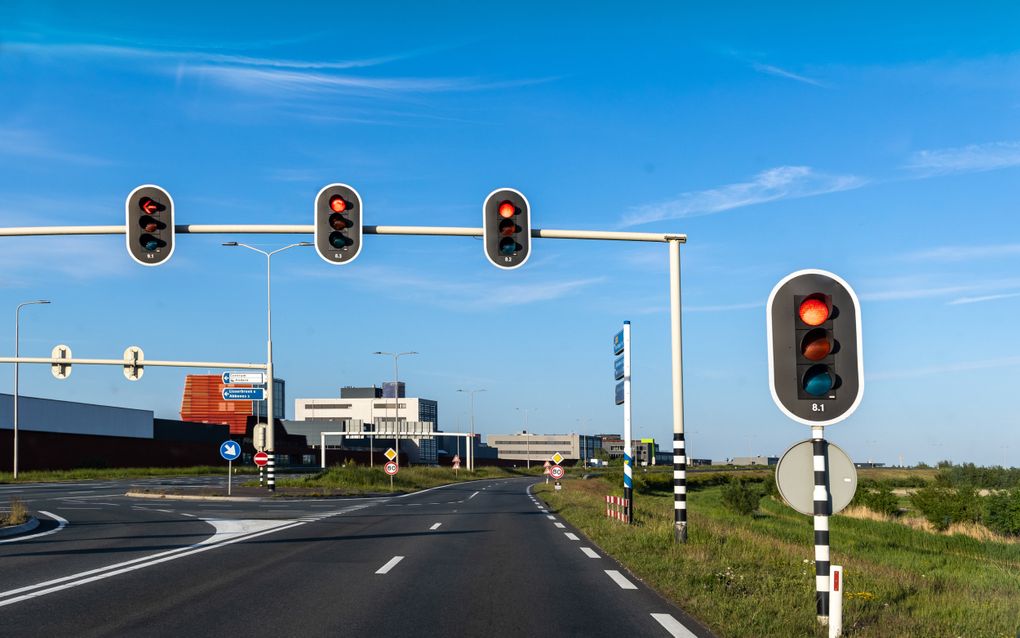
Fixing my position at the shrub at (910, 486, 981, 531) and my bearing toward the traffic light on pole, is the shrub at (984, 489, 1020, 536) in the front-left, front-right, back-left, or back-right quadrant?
front-left

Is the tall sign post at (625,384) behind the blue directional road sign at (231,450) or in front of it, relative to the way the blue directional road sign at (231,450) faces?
in front

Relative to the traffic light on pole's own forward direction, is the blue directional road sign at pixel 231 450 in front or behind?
behind

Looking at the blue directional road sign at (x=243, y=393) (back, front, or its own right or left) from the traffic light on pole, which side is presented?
front

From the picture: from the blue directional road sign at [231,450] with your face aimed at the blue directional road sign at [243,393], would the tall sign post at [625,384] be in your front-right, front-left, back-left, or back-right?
back-right

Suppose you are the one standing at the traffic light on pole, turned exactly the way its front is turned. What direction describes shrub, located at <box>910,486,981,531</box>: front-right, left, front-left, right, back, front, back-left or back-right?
back

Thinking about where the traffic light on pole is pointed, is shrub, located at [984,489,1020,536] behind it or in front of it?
behind

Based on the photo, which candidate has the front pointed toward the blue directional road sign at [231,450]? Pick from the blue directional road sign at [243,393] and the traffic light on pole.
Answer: the blue directional road sign at [243,393]

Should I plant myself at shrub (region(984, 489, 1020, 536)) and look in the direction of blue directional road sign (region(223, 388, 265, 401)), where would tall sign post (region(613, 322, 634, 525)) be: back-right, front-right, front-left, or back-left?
front-left

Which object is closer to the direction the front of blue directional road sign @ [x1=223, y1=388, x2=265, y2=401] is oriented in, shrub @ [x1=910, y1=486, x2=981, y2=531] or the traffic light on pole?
the traffic light on pole

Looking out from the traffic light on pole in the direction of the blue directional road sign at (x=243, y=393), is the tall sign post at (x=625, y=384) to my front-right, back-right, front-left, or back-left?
front-right

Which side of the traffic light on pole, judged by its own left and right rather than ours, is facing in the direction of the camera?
front

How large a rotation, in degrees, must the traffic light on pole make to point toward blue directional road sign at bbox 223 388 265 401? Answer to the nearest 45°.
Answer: approximately 135° to its right

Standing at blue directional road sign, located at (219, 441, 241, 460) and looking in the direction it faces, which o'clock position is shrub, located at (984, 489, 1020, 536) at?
The shrub is roughly at 9 o'clock from the blue directional road sign.

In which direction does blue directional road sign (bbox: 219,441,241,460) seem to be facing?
toward the camera
